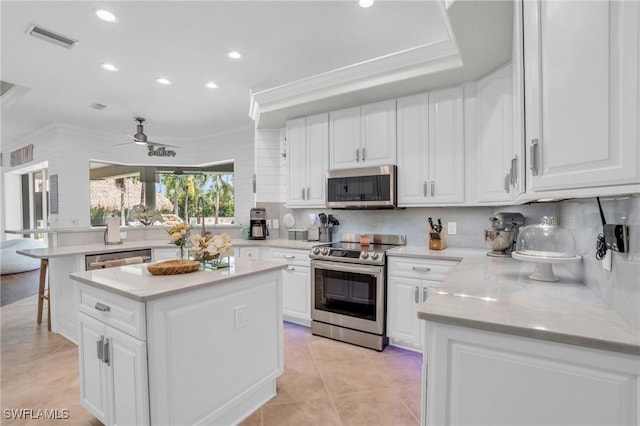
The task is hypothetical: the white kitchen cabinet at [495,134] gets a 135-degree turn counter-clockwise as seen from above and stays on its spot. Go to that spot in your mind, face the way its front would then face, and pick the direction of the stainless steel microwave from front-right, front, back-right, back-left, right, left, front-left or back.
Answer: back

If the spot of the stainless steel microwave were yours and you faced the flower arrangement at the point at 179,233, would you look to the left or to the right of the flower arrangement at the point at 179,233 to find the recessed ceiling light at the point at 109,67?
right

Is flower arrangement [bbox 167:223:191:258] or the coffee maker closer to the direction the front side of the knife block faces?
the flower arrangement

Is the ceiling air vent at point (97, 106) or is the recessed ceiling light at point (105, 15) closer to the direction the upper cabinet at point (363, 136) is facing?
the recessed ceiling light

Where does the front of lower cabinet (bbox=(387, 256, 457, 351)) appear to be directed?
toward the camera

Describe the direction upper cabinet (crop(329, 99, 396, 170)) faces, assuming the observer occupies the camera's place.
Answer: facing the viewer and to the left of the viewer

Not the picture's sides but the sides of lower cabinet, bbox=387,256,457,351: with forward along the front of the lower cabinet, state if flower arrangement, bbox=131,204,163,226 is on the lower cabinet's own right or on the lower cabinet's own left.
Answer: on the lower cabinet's own right

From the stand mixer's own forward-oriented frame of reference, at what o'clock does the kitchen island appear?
The kitchen island is roughly at 12 o'clock from the stand mixer.

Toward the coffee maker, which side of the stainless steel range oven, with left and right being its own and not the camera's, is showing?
right

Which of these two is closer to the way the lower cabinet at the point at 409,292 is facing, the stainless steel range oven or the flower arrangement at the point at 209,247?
the flower arrangement

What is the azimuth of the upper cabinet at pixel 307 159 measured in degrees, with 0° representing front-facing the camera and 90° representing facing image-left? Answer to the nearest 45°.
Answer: approximately 45°

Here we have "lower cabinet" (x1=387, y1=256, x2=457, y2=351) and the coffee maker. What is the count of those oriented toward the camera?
2

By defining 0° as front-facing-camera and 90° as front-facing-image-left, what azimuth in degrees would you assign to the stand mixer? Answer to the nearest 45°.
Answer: approximately 45°

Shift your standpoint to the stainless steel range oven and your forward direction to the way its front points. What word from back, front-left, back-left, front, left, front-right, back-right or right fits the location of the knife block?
back-left

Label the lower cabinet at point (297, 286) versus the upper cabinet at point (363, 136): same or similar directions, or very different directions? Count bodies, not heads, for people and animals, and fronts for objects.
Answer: same or similar directions
